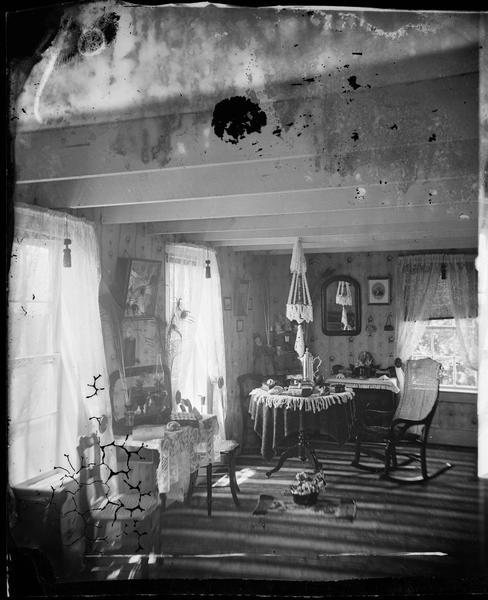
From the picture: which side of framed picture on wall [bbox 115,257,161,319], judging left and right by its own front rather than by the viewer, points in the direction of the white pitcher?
front

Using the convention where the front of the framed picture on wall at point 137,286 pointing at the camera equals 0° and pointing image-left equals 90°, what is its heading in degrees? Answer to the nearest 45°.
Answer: approximately 315°

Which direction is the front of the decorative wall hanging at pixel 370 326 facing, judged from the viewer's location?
facing the viewer

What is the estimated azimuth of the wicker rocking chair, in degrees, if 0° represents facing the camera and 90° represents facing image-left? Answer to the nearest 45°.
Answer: approximately 45°

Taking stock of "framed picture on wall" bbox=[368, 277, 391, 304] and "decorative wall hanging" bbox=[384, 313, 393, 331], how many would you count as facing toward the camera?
2

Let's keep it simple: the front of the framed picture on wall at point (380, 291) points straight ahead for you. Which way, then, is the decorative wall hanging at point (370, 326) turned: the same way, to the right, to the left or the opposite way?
the same way

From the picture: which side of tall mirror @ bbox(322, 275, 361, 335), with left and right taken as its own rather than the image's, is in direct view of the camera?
front

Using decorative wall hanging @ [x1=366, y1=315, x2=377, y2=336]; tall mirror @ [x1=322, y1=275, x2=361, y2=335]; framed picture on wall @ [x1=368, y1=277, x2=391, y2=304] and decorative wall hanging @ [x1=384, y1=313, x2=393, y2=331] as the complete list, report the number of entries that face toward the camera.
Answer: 4

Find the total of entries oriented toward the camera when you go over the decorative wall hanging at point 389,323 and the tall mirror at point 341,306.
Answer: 2

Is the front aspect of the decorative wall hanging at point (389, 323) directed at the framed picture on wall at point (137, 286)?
no
